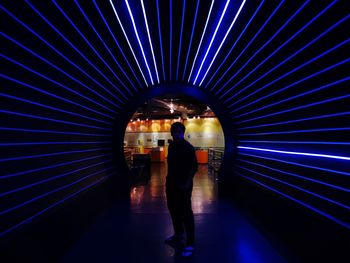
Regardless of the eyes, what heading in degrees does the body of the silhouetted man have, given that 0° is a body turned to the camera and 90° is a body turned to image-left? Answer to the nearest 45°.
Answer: approximately 45°

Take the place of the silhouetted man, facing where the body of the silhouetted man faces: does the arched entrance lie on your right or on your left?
on your right
